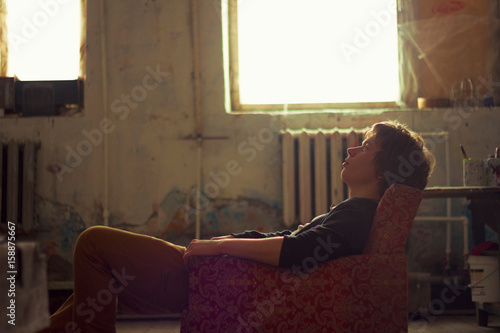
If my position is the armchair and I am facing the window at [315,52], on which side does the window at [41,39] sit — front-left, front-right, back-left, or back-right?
front-left

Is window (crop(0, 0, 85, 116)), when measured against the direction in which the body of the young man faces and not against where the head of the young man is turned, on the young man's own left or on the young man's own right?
on the young man's own right

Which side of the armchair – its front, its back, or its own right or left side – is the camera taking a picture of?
left

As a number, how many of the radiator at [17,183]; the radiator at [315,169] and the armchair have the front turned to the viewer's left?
1

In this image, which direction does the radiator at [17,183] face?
toward the camera

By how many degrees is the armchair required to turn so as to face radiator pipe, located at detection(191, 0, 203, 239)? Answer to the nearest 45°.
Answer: approximately 90° to its right

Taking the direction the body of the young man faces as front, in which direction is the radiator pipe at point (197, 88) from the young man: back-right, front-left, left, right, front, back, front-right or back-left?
right

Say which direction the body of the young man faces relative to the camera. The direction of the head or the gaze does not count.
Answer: to the viewer's left

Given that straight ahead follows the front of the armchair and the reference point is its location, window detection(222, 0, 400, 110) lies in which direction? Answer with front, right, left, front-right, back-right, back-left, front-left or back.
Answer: right

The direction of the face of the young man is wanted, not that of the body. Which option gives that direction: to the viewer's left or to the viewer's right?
to the viewer's left

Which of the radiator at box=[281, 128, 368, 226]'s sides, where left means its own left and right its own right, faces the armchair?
front

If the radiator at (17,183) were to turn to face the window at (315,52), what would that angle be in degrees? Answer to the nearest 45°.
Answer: approximately 90° to its left

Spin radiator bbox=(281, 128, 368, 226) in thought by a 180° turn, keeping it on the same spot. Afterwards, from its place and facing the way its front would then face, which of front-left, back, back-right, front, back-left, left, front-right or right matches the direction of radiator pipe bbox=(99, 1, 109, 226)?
left

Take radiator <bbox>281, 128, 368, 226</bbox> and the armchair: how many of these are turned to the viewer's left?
1

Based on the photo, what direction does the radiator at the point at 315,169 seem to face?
toward the camera

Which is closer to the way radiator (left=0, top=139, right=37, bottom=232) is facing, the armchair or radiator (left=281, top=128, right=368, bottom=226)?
the armchair
